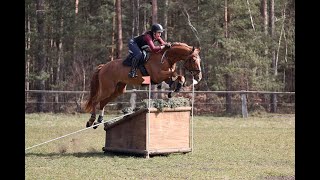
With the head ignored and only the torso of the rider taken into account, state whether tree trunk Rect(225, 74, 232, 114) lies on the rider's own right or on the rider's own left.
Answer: on the rider's own left

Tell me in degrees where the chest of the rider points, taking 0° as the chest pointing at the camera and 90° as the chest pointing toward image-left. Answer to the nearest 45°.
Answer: approximately 270°

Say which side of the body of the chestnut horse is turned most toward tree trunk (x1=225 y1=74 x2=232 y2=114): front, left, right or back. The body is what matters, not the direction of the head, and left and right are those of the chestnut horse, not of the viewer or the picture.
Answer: left

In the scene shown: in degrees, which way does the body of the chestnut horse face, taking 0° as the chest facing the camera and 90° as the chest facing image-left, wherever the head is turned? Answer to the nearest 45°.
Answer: approximately 270°
